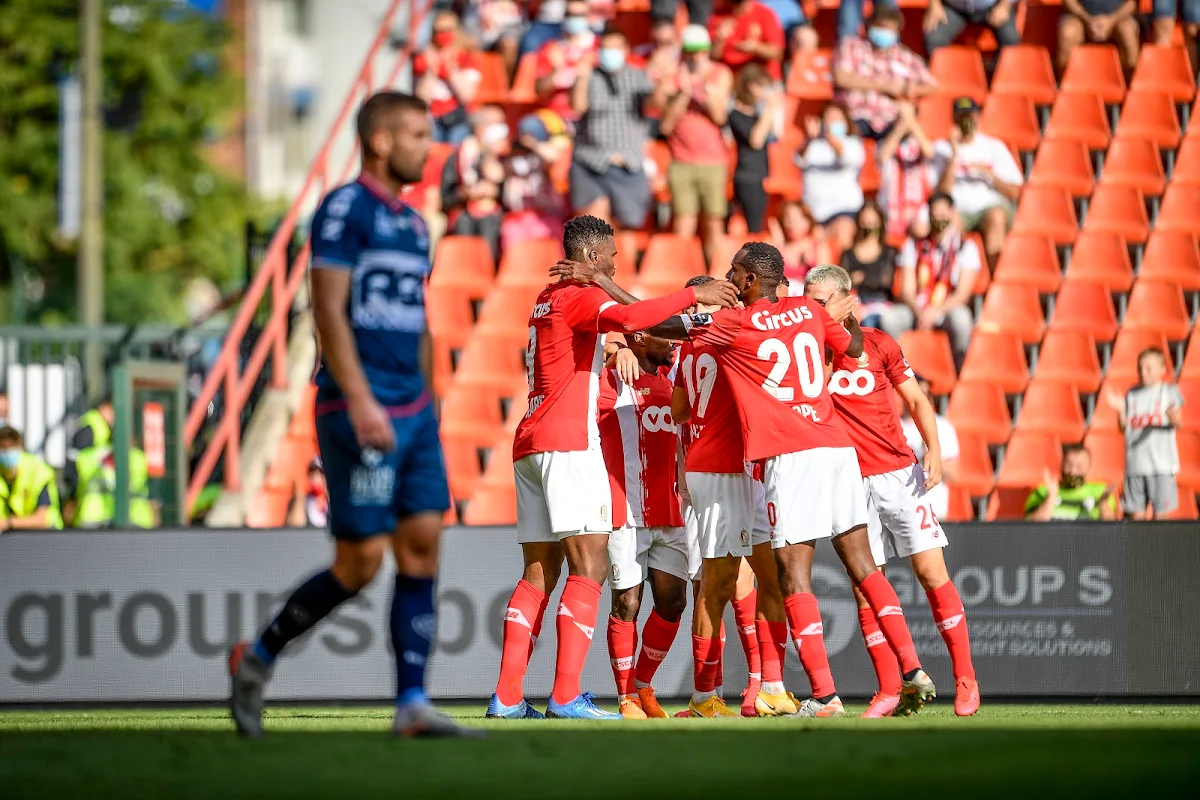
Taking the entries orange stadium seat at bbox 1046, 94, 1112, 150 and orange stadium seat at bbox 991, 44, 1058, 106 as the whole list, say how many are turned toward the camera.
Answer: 2

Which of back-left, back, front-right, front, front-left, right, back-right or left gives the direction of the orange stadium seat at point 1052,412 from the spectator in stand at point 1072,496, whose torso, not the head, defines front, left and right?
back

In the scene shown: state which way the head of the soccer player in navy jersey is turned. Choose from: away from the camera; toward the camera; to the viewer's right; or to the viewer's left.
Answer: to the viewer's right

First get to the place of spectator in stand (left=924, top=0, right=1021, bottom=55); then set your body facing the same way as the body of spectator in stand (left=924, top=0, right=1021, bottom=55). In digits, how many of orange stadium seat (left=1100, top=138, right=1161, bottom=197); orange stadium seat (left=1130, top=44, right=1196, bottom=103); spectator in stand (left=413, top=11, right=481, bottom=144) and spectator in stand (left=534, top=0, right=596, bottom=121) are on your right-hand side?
2

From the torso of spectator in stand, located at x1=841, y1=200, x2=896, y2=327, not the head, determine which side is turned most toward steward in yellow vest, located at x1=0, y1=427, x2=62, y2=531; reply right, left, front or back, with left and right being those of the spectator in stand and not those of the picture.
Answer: right

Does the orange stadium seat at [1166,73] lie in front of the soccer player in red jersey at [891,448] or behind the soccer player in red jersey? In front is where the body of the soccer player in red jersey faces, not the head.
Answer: behind

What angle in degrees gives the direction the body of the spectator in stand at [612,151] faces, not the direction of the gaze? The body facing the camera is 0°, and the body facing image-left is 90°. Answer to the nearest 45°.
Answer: approximately 0°

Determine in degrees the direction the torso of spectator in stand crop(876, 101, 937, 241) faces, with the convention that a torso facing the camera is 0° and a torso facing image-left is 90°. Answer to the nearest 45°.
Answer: approximately 0°
